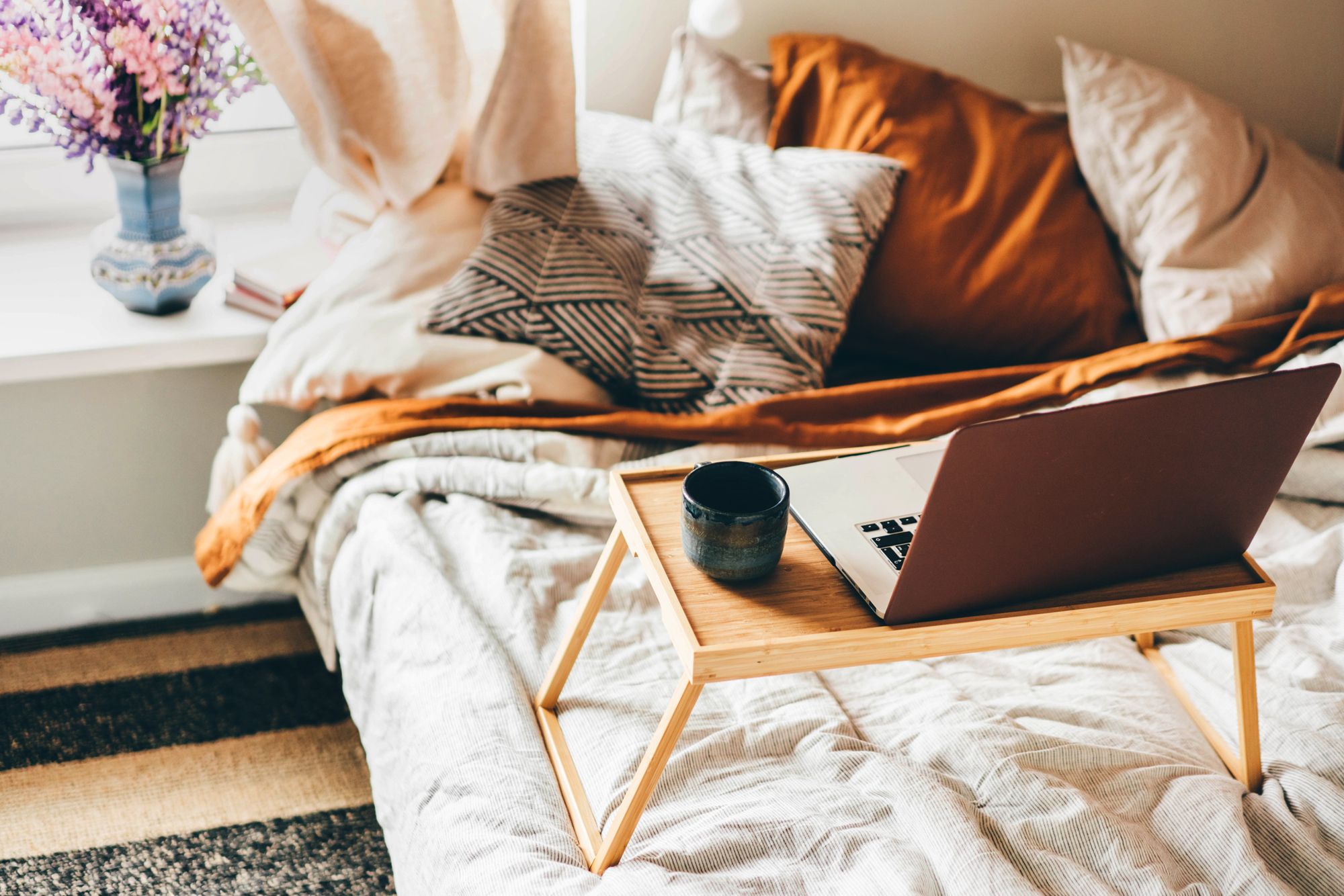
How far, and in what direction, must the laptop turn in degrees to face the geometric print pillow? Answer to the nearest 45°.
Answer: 0° — it already faces it

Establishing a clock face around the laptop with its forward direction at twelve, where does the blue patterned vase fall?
The blue patterned vase is roughly at 11 o'clock from the laptop.

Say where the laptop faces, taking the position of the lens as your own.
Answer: facing away from the viewer and to the left of the viewer

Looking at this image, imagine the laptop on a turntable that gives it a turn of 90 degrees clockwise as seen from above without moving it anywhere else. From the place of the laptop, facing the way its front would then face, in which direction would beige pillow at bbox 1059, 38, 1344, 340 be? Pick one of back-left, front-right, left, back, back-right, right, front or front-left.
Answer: front-left

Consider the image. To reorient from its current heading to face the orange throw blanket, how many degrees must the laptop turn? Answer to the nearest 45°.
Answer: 0° — it already faces it

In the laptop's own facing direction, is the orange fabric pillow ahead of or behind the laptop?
ahead

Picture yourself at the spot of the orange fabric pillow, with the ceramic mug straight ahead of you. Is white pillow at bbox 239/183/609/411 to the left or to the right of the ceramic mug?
right
